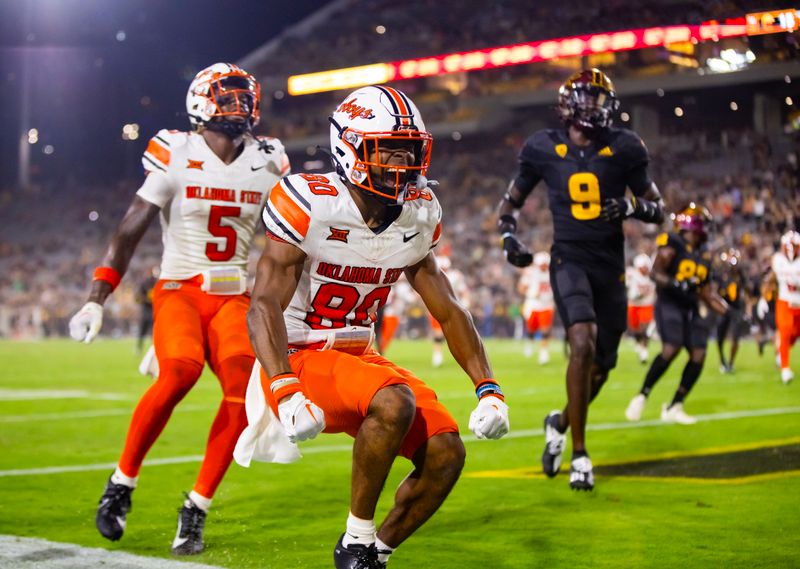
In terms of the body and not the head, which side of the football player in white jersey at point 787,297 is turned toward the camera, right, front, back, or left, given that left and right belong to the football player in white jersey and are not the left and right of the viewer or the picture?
front

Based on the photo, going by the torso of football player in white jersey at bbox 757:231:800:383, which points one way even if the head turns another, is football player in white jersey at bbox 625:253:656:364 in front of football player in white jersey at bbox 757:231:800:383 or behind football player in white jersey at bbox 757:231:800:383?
behind

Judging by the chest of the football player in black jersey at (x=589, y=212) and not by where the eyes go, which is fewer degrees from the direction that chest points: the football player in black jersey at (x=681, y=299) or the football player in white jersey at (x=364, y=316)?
the football player in white jersey

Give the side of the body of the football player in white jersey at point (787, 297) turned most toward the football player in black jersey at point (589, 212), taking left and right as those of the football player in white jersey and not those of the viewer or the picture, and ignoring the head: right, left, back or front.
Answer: front

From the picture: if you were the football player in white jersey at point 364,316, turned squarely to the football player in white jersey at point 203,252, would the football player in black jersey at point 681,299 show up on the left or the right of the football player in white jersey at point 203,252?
right

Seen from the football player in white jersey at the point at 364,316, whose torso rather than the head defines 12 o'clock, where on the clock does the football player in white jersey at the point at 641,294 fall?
the football player in white jersey at the point at 641,294 is roughly at 8 o'clock from the football player in white jersey at the point at 364,316.

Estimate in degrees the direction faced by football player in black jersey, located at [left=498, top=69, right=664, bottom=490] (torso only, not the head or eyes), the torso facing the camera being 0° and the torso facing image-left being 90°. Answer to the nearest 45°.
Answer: approximately 0°

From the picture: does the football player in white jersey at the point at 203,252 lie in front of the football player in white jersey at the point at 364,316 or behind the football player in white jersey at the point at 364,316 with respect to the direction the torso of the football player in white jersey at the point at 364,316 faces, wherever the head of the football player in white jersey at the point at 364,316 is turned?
behind

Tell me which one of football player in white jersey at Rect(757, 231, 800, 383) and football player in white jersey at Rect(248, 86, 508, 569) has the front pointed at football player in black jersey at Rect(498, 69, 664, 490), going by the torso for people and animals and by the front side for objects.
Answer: football player in white jersey at Rect(757, 231, 800, 383)

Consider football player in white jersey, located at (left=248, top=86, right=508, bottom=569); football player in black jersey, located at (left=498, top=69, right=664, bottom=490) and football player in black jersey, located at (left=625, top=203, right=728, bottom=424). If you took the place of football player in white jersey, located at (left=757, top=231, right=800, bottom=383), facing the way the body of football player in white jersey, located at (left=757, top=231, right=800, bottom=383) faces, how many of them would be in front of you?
3

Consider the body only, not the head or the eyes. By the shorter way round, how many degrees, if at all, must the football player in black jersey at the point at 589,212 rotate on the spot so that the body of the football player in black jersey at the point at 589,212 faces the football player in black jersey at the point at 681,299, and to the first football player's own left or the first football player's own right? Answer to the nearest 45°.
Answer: approximately 180°

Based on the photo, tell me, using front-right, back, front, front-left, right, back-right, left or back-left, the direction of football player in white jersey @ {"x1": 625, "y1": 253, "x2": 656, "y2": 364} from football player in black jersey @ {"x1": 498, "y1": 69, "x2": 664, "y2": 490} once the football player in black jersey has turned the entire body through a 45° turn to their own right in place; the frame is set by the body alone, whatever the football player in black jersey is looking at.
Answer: back-right
